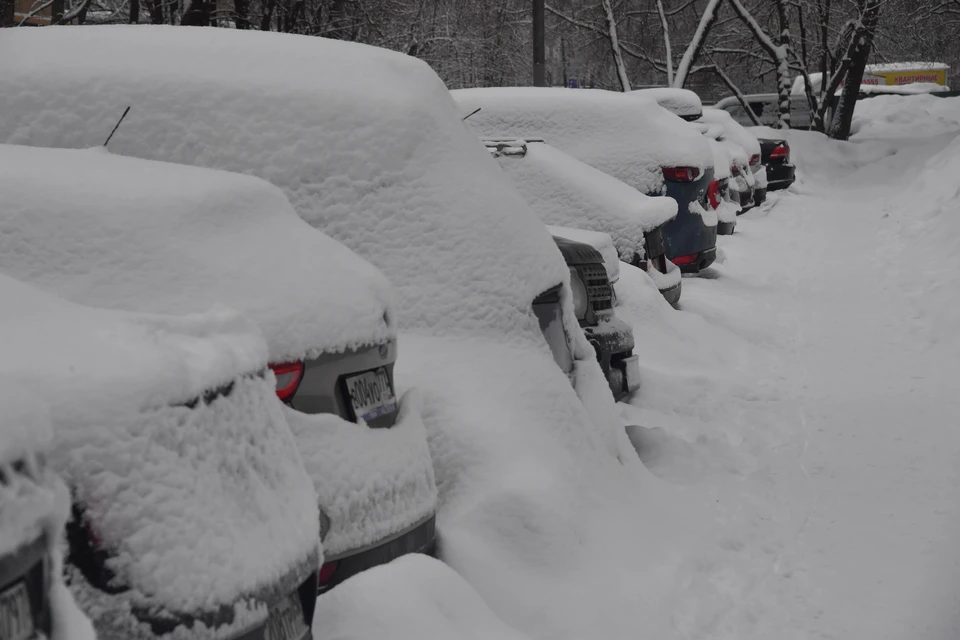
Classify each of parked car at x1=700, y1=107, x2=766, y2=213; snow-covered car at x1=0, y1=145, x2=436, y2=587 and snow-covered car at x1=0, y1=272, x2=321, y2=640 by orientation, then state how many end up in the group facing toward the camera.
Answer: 0

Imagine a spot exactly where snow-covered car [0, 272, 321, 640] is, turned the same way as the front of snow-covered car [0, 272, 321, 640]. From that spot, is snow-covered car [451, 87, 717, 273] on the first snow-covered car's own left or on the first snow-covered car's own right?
on the first snow-covered car's own right

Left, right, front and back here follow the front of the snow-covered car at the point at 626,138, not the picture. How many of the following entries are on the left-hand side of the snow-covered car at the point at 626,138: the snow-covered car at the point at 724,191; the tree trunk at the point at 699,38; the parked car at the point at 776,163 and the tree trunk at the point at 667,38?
0

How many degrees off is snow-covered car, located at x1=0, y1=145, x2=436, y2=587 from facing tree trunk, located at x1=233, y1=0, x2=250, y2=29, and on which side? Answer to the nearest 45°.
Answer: approximately 45° to its right

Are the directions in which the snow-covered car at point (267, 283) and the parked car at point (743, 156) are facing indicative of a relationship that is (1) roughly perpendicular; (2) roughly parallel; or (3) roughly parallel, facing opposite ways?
roughly parallel

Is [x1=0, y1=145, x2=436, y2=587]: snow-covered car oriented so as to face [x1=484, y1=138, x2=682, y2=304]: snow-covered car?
no

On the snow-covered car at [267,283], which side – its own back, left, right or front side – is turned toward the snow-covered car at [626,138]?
right

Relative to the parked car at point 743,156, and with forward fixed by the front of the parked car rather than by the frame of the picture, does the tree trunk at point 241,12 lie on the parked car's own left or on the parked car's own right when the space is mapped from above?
on the parked car's own left

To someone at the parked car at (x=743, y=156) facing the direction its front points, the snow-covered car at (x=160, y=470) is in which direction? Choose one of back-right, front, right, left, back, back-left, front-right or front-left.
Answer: back-left

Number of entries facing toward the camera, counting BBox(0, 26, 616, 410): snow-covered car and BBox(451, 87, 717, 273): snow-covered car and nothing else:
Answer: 0

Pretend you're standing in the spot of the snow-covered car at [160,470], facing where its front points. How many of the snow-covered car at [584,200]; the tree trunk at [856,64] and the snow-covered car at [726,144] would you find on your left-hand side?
0

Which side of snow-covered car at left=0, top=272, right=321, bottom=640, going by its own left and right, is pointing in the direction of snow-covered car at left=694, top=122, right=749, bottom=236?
right

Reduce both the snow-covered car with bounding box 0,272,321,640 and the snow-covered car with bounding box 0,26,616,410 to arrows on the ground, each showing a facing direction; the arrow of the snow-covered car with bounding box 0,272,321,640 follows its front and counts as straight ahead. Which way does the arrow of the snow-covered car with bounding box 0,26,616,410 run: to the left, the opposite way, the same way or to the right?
the same way

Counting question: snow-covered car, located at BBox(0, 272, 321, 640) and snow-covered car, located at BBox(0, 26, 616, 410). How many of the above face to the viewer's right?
0

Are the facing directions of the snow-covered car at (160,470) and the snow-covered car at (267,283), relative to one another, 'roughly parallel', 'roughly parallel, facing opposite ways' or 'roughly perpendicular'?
roughly parallel

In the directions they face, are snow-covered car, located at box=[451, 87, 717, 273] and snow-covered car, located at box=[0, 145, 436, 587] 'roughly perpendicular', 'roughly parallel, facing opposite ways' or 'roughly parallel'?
roughly parallel

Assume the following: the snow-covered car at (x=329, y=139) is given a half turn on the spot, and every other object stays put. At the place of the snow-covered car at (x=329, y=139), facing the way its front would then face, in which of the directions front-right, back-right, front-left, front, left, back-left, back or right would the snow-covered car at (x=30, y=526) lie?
front-right

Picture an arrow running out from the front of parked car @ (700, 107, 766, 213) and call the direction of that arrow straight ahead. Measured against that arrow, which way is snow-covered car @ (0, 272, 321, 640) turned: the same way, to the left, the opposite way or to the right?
the same way

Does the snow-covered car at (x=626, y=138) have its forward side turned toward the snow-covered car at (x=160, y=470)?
no

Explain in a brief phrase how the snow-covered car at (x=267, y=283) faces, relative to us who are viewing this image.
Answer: facing away from the viewer and to the left of the viewer

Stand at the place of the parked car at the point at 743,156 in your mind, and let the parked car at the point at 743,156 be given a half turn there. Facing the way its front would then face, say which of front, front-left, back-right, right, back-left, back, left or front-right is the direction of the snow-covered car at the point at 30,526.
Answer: front-right

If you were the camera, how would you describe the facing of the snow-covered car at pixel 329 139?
facing away from the viewer and to the left of the viewer

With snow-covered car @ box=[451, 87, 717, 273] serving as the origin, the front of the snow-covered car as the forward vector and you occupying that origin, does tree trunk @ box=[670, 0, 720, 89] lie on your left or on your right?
on your right
